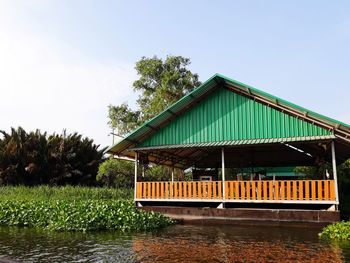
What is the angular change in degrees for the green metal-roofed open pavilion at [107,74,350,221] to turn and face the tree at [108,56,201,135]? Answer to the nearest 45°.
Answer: approximately 135° to its right

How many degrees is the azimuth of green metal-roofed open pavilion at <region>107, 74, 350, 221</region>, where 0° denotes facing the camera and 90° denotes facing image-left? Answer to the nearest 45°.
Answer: approximately 0°

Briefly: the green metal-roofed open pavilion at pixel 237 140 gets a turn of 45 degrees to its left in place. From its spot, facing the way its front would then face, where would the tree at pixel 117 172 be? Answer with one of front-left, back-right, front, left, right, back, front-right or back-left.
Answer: back
